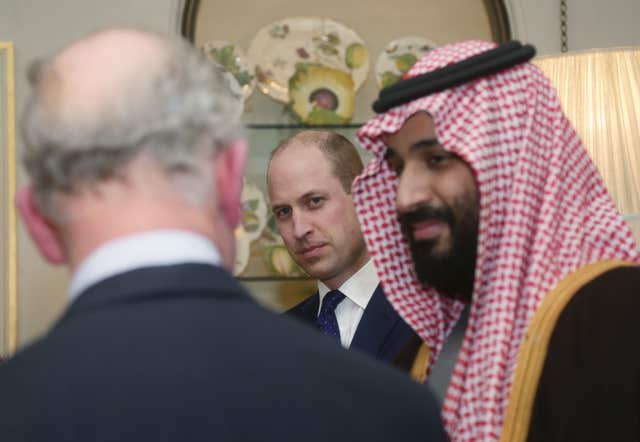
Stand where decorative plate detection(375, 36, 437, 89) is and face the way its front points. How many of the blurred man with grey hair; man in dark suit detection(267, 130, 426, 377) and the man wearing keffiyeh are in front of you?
3

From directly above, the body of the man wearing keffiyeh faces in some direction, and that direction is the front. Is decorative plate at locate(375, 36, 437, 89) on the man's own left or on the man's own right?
on the man's own right

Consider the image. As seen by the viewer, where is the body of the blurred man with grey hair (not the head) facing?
away from the camera

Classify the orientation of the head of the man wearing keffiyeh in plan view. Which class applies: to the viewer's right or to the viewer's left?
to the viewer's left

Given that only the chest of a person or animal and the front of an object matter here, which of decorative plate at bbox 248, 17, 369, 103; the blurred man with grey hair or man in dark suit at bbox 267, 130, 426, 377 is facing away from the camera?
the blurred man with grey hair

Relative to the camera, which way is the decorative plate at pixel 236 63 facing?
toward the camera

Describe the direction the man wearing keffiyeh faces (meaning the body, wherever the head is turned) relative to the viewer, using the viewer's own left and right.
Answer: facing the viewer and to the left of the viewer

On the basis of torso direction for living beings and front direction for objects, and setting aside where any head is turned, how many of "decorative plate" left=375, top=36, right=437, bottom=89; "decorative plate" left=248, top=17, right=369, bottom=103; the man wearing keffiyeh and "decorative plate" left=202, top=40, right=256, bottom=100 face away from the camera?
0

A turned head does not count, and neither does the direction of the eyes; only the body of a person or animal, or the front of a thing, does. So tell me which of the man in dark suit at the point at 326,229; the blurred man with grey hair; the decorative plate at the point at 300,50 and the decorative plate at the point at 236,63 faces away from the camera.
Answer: the blurred man with grey hair

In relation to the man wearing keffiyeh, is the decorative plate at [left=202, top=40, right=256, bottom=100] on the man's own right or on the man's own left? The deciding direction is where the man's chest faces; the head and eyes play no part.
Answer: on the man's own right

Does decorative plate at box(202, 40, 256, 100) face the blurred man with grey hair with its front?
yes

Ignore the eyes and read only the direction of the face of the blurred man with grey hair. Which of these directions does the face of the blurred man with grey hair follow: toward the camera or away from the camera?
away from the camera

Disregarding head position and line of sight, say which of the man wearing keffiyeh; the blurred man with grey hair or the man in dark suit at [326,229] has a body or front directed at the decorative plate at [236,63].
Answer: the blurred man with grey hair

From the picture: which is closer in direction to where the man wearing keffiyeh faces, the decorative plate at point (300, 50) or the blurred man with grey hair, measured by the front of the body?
the blurred man with grey hair

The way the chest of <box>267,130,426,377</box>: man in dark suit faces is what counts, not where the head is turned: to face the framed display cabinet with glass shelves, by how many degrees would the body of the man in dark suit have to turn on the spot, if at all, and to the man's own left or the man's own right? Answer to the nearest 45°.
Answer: approximately 135° to the man's own right

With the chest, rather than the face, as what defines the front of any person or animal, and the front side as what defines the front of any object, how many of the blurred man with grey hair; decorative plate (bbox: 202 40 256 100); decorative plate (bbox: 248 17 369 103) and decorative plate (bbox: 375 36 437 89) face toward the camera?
3

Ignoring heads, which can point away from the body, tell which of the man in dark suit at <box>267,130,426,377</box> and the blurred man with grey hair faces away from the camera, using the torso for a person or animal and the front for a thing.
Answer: the blurred man with grey hair

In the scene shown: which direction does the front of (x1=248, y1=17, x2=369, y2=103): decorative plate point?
toward the camera

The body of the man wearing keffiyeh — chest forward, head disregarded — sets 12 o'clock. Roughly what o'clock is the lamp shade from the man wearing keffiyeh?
The lamp shade is roughly at 5 o'clock from the man wearing keffiyeh.
